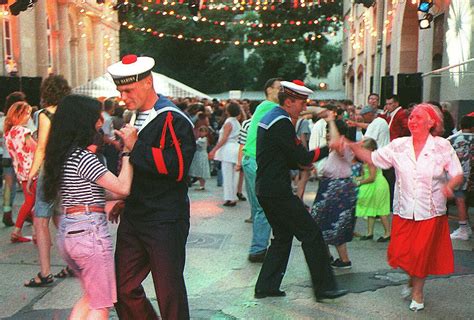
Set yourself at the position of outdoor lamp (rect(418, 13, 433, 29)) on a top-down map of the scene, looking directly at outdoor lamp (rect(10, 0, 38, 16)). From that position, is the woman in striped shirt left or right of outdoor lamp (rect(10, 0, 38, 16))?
left

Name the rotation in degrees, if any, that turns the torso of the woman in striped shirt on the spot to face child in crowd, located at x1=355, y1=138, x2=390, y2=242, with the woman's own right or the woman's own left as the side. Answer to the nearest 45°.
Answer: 0° — they already face them

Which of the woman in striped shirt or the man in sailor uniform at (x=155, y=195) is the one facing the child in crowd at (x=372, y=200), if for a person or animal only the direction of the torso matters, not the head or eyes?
the woman in striped shirt

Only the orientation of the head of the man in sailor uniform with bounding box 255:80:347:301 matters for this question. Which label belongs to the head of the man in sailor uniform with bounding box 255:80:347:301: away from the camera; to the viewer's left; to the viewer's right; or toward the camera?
to the viewer's right

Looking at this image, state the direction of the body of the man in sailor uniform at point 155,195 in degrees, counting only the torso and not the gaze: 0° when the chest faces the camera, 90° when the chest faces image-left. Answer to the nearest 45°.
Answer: approximately 45°

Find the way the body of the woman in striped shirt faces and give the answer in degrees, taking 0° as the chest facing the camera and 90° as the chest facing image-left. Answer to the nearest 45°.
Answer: approximately 225°

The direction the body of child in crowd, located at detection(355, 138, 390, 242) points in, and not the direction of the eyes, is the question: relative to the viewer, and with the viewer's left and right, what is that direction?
facing to the left of the viewer

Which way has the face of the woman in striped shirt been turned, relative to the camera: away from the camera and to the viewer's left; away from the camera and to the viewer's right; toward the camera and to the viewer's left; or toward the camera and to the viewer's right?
away from the camera and to the viewer's right

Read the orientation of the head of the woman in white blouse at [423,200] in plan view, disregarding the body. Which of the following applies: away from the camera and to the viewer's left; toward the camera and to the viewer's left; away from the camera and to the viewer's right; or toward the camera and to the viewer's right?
toward the camera and to the viewer's left

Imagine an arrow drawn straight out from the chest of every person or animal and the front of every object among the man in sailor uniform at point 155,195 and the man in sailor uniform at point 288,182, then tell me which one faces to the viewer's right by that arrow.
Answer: the man in sailor uniform at point 288,182

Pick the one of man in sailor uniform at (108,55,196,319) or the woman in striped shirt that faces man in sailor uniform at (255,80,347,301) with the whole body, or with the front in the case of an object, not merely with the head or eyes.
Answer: the woman in striped shirt

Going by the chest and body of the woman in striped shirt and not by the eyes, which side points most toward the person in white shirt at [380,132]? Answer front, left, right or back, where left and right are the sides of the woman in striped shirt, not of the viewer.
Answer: front

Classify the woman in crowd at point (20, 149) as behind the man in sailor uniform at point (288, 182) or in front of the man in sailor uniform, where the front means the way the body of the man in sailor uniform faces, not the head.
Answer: behind

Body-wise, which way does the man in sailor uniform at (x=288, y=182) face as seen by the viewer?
to the viewer's right
